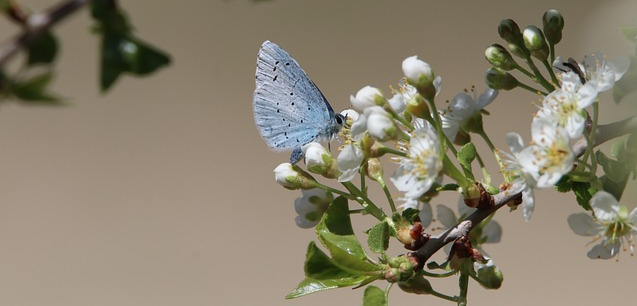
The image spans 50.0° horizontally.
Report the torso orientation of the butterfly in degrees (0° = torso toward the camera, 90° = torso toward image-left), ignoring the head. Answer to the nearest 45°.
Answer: approximately 270°
